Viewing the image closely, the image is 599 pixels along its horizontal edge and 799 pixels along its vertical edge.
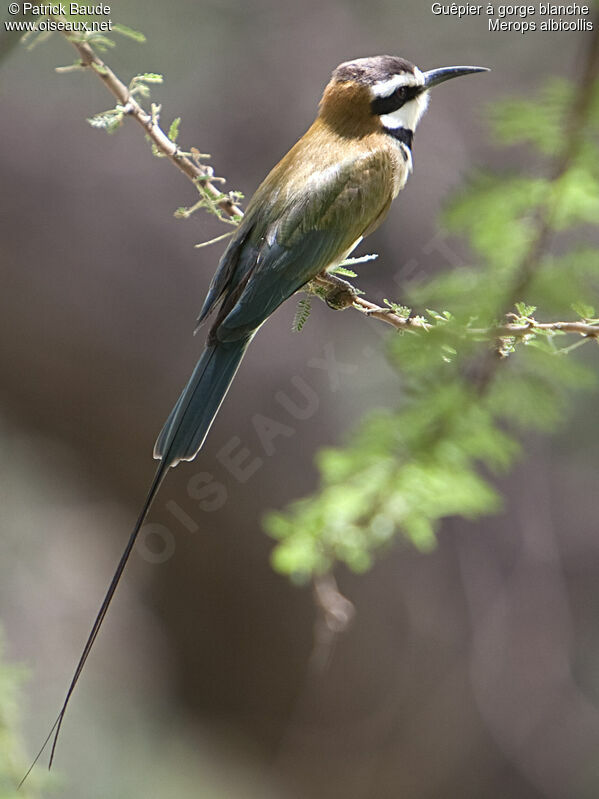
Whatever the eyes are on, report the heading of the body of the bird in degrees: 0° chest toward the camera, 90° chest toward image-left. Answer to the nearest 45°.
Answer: approximately 225°
